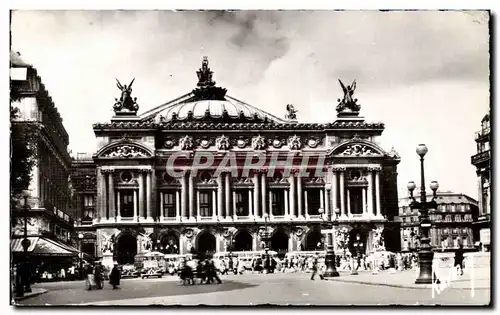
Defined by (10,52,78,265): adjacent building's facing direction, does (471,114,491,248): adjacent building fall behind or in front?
in front

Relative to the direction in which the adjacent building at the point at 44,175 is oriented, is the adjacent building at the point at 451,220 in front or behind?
in front

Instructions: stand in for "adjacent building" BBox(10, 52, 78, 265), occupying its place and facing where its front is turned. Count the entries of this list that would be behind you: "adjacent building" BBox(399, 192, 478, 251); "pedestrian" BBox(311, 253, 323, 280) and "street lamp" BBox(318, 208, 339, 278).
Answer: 0

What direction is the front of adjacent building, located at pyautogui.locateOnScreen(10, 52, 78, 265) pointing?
to the viewer's right

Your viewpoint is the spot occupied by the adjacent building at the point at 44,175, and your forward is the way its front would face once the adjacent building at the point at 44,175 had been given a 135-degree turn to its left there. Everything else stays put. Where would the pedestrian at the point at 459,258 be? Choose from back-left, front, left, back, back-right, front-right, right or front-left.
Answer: back-right
